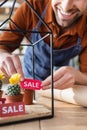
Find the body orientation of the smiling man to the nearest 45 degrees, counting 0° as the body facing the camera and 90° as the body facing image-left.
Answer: approximately 0°

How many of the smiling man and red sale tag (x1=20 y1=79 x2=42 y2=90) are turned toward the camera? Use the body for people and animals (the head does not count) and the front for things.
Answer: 2

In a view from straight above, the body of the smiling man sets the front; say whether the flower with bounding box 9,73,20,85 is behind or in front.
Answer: in front

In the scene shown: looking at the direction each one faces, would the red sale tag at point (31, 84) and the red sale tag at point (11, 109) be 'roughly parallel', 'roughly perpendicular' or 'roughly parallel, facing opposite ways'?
roughly parallel

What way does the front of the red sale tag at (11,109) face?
toward the camera

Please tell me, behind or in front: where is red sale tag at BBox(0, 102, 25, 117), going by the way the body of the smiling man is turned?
in front

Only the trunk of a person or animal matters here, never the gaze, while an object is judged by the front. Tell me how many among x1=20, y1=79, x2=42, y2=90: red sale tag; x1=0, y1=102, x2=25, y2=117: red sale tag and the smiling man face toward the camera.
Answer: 3

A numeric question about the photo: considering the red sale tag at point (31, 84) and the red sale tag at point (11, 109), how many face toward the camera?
2
